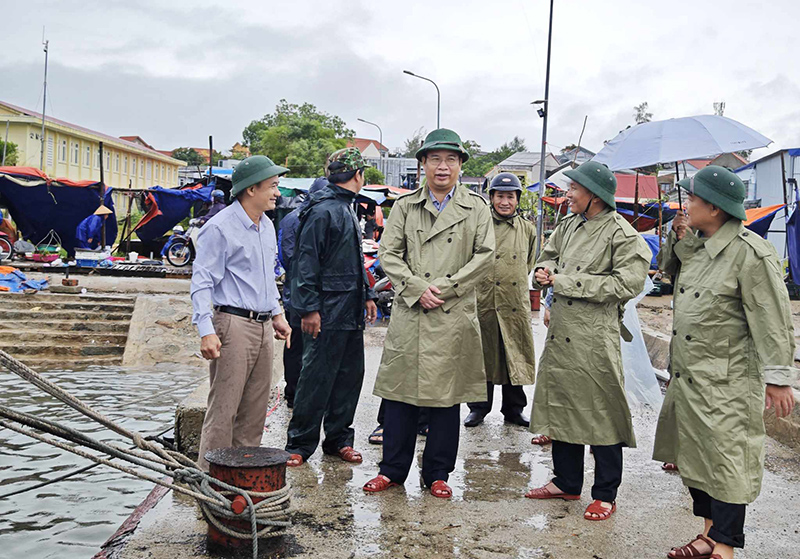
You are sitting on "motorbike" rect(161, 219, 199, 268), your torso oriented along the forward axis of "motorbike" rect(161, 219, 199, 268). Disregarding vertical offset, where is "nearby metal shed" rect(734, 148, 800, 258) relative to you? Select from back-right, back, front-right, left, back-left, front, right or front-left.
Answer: back

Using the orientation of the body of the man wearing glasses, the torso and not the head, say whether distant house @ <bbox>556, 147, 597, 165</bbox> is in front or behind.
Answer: behind

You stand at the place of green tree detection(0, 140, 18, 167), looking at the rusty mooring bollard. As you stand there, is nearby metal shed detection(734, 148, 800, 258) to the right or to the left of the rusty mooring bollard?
left

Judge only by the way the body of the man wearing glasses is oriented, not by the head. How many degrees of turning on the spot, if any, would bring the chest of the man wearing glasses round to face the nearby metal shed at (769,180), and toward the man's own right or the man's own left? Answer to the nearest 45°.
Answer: approximately 135° to the man's own left

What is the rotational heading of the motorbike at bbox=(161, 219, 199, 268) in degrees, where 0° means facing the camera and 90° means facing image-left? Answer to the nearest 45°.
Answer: approximately 90°

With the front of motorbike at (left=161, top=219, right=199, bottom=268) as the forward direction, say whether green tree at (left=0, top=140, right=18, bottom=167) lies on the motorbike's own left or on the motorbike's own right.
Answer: on the motorbike's own right

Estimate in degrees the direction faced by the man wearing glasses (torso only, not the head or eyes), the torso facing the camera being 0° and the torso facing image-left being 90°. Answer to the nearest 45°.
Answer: approximately 0°

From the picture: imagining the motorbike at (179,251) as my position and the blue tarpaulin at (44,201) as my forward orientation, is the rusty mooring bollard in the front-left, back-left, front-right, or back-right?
back-left

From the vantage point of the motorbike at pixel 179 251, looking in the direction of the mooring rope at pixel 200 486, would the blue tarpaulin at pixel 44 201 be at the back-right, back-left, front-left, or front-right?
back-right

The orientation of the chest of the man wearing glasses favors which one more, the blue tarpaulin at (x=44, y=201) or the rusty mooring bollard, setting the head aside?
the rusty mooring bollard

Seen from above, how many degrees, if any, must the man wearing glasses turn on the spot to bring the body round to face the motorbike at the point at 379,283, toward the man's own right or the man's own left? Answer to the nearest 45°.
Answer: approximately 180°
